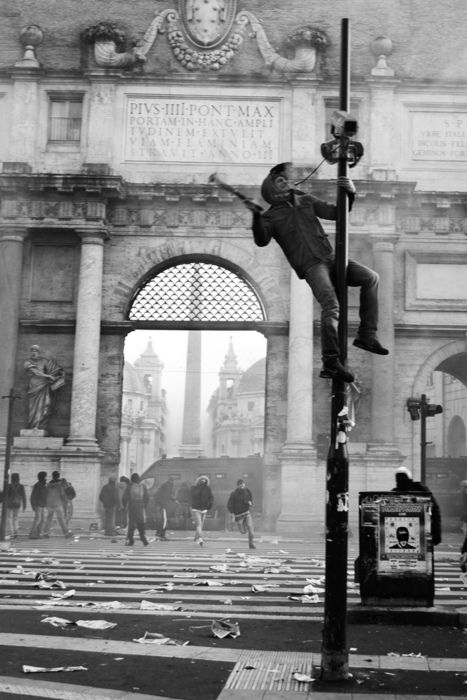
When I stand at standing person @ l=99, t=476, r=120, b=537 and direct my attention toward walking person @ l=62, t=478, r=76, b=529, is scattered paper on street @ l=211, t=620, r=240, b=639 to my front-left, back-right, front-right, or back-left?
back-left

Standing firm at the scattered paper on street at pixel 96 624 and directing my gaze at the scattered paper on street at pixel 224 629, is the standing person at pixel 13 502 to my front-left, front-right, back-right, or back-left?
back-left

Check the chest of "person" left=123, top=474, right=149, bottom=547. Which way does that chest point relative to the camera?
away from the camera

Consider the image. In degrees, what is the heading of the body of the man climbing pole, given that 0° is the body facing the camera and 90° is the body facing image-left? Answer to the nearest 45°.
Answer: approximately 315°

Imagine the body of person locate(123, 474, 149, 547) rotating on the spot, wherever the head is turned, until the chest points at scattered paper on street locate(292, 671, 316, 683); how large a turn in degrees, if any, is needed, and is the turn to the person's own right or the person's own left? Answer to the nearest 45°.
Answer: approximately 180°
